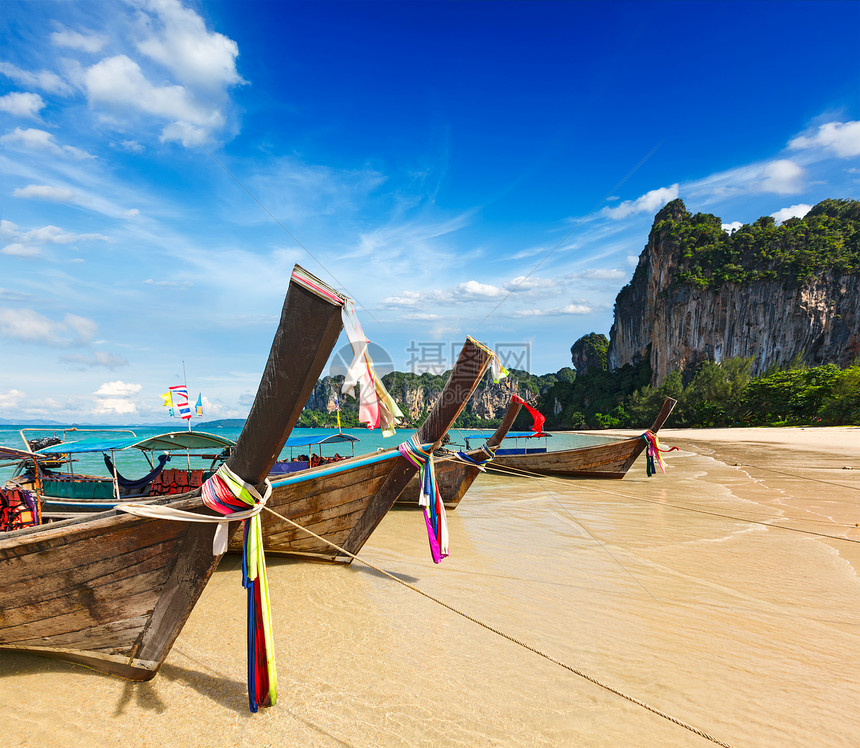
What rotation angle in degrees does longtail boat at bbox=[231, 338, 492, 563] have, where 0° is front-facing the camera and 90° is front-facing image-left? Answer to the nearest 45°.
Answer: approximately 315°

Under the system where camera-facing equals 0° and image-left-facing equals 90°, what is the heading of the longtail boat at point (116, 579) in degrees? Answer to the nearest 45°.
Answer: approximately 315°

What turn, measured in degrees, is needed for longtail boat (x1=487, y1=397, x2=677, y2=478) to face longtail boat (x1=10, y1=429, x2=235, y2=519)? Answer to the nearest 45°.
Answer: approximately 135° to its right

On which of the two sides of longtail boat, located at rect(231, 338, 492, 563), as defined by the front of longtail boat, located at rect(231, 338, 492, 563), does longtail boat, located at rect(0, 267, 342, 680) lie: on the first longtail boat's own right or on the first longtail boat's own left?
on the first longtail boat's own right

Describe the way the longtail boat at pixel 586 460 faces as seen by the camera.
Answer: facing to the right of the viewer

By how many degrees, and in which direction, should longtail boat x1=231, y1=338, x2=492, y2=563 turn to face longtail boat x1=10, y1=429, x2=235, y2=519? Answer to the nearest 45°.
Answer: approximately 180°
